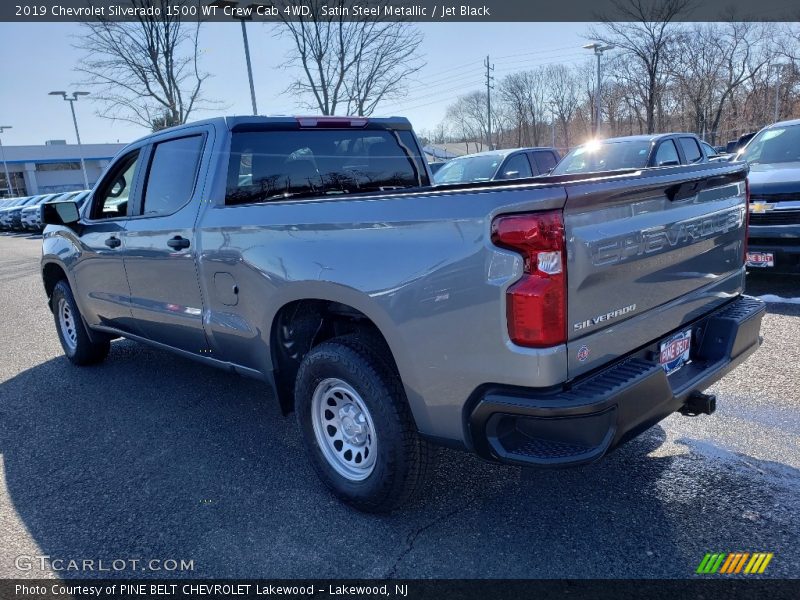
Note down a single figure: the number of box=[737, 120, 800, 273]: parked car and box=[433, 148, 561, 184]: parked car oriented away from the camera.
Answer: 0

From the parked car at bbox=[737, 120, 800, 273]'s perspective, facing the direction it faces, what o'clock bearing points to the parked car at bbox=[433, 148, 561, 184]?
the parked car at bbox=[433, 148, 561, 184] is roughly at 3 o'clock from the parked car at bbox=[737, 120, 800, 273].

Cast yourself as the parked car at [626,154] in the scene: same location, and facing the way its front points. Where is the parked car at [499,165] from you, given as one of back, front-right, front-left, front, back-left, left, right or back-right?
right

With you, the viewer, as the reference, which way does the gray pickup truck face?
facing away from the viewer and to the left of the viewer

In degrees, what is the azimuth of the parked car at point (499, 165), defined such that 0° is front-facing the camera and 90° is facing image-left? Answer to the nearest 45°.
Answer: approximately 45°

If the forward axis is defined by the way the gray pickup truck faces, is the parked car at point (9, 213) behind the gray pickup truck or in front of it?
in front

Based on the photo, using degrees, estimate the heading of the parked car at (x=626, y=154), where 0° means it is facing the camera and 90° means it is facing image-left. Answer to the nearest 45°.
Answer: approximately 45°
